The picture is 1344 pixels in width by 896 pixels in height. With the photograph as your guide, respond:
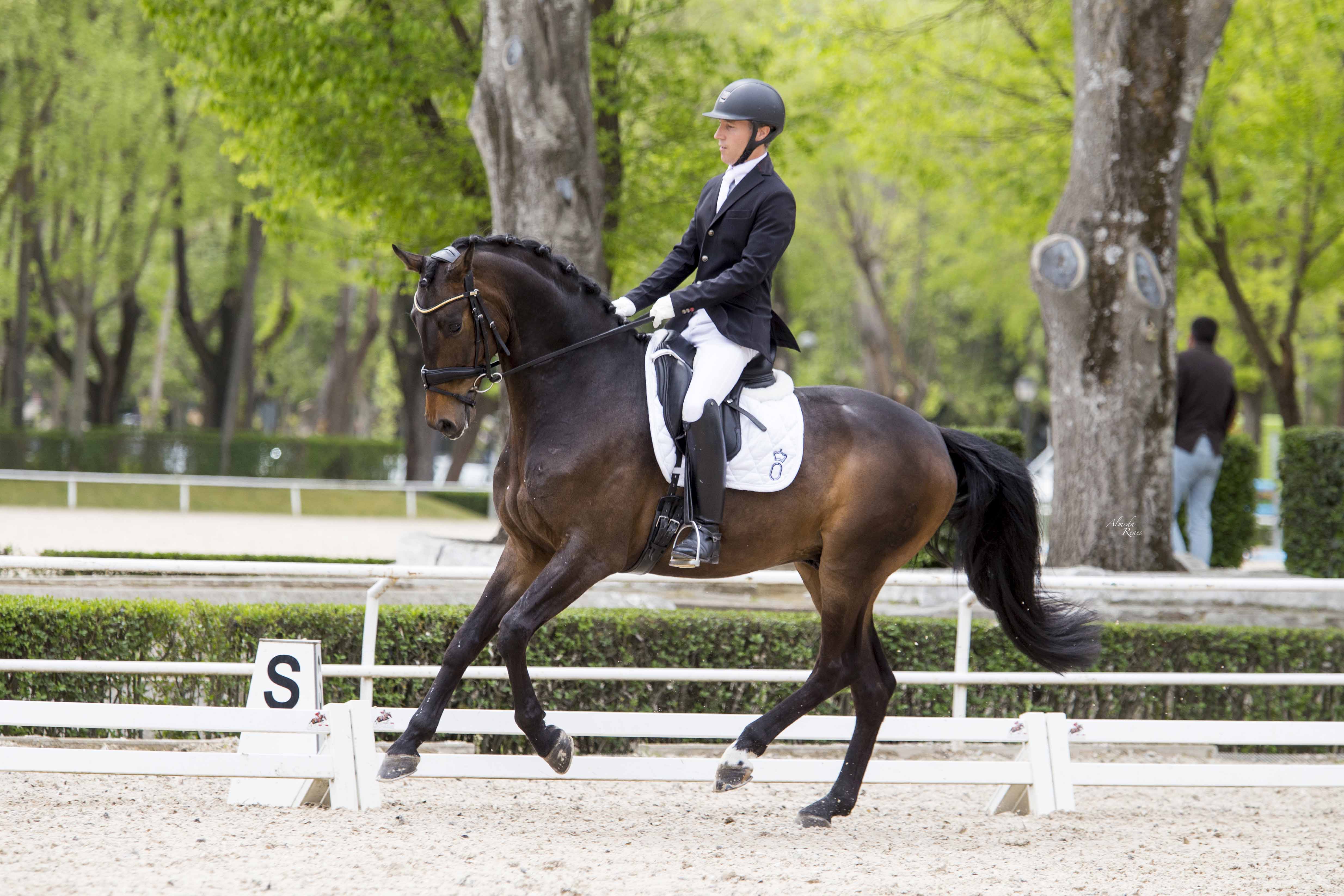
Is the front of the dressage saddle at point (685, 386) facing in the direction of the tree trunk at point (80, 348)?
no

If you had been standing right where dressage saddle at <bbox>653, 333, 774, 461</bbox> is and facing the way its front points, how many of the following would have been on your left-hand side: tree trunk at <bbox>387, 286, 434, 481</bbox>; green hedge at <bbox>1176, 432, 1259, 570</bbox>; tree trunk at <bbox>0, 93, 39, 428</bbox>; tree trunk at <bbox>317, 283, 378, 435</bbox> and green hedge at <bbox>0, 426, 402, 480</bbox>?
0

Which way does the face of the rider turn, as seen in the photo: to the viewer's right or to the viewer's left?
to the viewer's left

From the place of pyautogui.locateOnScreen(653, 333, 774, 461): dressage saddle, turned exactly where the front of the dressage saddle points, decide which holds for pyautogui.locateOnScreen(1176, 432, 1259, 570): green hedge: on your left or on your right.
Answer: on your right

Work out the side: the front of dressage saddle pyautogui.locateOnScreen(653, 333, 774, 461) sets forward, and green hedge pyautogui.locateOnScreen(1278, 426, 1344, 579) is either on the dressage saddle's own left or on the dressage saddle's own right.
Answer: on the dressage saddle's own right

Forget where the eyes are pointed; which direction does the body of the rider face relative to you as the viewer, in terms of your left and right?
facing the viewer and to the left of the viewer

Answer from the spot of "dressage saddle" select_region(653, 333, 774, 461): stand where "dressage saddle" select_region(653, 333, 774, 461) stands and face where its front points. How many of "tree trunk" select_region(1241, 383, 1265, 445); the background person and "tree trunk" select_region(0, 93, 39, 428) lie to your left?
0

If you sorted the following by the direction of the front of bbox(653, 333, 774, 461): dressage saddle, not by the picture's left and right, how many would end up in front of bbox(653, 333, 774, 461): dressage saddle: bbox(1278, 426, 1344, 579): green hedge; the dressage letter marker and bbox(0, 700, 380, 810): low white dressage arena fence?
2

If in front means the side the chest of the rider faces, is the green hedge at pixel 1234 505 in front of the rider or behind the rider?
behind

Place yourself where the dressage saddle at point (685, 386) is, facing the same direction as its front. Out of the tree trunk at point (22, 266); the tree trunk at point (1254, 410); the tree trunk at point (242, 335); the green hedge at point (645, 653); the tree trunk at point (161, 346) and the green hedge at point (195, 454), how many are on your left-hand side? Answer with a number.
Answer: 0

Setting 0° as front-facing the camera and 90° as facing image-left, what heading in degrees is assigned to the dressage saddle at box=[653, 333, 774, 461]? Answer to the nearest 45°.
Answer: approximately 90°
